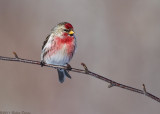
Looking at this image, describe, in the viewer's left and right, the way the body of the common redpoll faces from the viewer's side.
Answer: facing the viewer and to the right of the viewer
